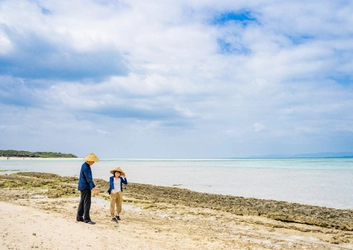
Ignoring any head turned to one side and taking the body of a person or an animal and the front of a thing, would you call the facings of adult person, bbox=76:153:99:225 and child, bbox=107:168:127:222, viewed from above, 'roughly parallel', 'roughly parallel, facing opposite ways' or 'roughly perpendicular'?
roughly perpendicular

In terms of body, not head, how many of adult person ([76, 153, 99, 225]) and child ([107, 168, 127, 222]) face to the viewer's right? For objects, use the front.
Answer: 1

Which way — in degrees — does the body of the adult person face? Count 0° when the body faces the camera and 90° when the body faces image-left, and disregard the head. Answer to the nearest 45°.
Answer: approximately 270°

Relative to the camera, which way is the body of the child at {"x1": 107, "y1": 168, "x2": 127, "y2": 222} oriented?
toward the camera

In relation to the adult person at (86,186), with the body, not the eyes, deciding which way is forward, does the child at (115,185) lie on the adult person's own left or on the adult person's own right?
on the adult person's own left

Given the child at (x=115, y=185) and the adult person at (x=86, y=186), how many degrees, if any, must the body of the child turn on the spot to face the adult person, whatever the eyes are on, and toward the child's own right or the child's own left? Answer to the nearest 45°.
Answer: approximately 45° to the child's own right
